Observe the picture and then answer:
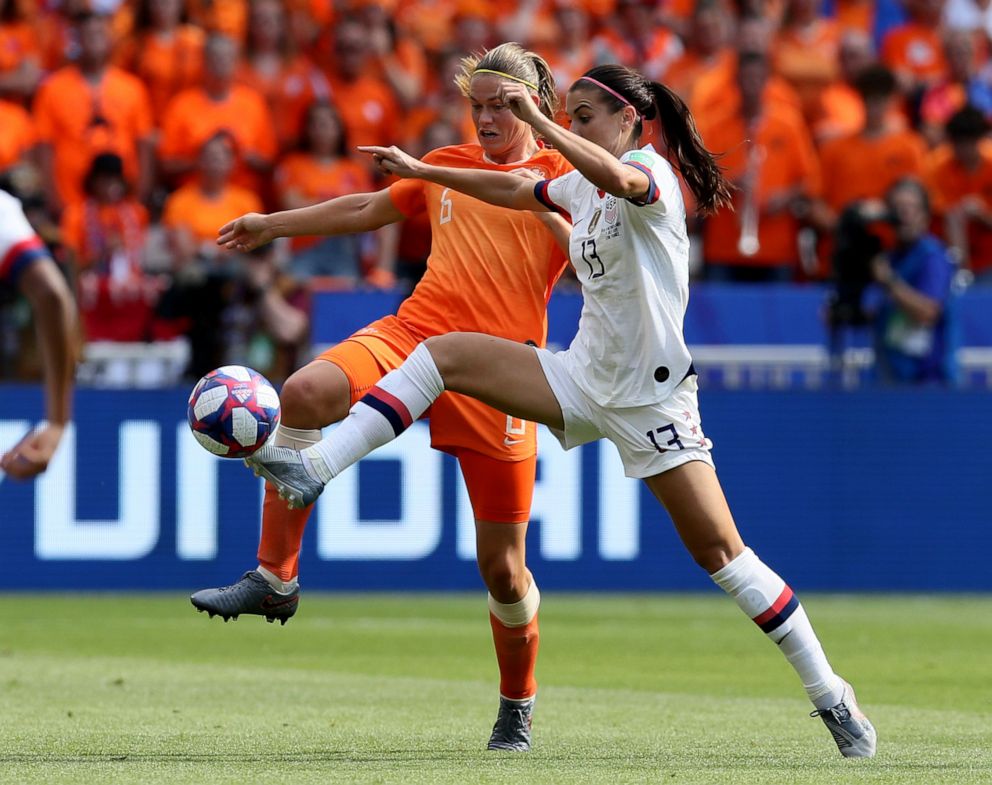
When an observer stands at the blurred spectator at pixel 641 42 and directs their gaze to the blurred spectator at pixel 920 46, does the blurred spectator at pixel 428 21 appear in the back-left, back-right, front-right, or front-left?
back-left

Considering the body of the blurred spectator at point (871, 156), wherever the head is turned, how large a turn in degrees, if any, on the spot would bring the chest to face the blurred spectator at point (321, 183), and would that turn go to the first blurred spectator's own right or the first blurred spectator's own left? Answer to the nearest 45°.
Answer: approximately 90° to the first blurred spectator's own right

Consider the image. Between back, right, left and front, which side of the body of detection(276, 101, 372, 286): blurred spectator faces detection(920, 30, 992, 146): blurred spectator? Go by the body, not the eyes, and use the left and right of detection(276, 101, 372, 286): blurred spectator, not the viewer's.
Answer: left

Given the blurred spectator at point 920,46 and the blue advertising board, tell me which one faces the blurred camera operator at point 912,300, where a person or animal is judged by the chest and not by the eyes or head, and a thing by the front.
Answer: the blurred spectator at point 920,46

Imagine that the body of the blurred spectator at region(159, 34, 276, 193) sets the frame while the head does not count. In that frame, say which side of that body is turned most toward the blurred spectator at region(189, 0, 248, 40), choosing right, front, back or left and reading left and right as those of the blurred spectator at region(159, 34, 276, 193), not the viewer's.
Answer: back

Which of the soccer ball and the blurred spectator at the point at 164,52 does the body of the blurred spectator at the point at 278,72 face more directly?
the soccer ball

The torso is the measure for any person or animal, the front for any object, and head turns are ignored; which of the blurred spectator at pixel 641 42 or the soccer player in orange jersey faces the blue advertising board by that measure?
the blurred spectator

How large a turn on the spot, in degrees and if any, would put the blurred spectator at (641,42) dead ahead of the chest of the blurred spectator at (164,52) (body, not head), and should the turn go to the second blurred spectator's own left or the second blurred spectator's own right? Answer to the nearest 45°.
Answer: approximately 90° to the second blurred spectator's own left

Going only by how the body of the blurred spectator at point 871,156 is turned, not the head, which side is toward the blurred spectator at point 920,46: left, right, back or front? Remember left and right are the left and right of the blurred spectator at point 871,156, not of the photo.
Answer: back

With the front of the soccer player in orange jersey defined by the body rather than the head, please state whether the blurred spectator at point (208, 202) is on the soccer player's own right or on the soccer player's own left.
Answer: on the soccer player's own right

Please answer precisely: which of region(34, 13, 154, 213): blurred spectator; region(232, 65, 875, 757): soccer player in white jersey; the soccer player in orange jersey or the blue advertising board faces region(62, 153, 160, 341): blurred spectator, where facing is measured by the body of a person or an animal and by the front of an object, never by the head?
region(34, 13, 154, 213): blurred spectator

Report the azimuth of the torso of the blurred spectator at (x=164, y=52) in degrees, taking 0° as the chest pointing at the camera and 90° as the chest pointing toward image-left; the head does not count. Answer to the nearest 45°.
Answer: approximately 0°
